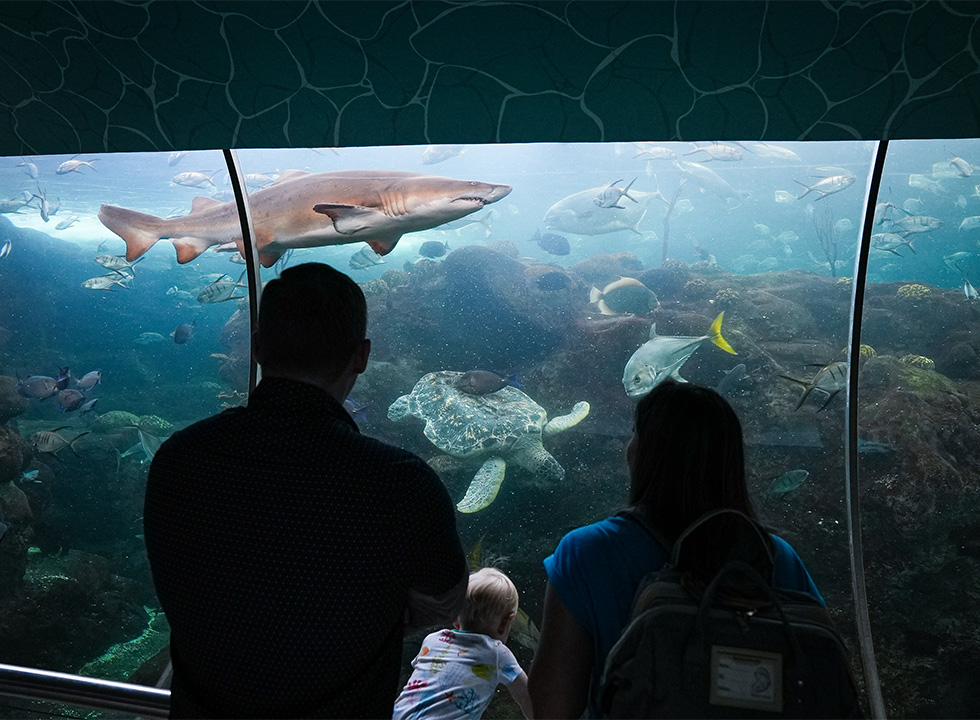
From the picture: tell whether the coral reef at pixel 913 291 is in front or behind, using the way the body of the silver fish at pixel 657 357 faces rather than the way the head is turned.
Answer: behind

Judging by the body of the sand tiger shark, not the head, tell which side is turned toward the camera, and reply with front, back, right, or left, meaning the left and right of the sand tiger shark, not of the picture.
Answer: right

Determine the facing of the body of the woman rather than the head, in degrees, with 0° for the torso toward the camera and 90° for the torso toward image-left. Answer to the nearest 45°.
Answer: approximately 180°

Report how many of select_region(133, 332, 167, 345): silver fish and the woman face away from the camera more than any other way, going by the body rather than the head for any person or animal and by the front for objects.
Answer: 1

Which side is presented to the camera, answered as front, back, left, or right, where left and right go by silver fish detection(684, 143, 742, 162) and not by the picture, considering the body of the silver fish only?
right

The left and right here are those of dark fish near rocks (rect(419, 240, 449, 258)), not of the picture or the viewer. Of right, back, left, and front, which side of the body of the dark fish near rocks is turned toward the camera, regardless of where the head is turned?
left

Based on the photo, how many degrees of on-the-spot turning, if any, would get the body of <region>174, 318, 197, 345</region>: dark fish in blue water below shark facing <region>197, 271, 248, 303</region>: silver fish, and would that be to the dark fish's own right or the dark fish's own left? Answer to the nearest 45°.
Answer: approximately 90° to the dark fish's own left

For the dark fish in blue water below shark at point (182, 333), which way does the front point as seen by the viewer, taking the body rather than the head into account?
to the viewer's left

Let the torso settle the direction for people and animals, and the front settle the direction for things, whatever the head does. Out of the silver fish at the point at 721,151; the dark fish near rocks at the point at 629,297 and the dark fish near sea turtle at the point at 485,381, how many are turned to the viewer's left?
1

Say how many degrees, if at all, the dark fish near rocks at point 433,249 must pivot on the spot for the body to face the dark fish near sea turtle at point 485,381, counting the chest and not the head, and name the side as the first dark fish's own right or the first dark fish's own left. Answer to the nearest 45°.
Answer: approximately 90° to the first dark fish's own left
